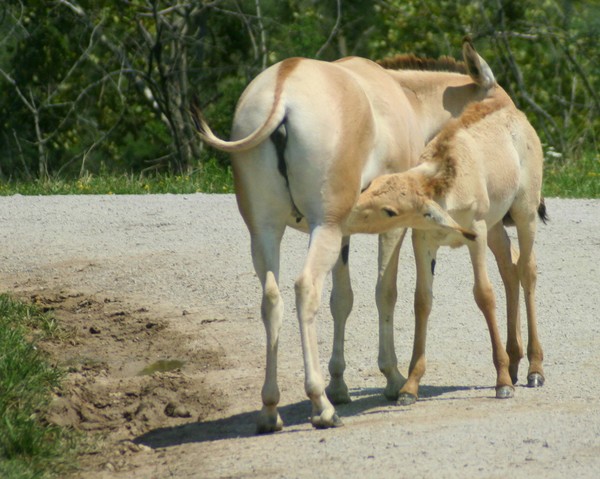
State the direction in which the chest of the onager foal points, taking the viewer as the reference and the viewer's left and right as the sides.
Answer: facing the viewer and to the left of the viewer

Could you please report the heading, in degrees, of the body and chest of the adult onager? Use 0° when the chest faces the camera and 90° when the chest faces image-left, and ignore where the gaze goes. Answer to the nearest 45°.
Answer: approximately 225°

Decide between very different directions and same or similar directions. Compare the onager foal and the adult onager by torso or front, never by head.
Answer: very different directions

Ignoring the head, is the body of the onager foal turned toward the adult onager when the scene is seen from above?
yes
